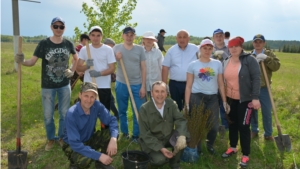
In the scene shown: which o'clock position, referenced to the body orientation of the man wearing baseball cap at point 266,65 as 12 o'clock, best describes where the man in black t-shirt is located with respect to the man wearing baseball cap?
The man in black t-shirt is roughly at 2 o'clock from the man wearing baseball cap.

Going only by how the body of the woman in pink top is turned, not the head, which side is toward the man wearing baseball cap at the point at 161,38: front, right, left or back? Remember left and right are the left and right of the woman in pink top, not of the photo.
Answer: right

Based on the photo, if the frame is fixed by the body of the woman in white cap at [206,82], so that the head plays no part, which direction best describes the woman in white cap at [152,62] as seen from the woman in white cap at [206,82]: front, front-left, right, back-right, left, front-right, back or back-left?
back-right

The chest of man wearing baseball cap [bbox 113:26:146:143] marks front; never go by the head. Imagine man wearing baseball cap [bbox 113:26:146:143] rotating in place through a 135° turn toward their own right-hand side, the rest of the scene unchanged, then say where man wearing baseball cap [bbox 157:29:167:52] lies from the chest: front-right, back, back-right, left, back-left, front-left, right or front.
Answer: front-right

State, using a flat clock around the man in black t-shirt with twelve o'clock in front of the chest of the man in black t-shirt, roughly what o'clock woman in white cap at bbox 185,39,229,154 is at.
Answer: The woman in white cap is roughly at 10 o'clock from the man in black t-shirt.

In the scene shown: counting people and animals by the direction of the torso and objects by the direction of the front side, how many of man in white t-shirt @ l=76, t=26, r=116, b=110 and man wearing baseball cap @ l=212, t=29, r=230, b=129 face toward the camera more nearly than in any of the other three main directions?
2

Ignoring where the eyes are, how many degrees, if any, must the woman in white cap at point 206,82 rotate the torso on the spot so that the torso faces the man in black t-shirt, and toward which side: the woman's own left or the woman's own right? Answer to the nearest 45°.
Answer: approximately 90° to the woman's own right

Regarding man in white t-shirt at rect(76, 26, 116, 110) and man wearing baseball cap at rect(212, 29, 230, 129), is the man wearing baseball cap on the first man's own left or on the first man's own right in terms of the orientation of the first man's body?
on the first man's own left
